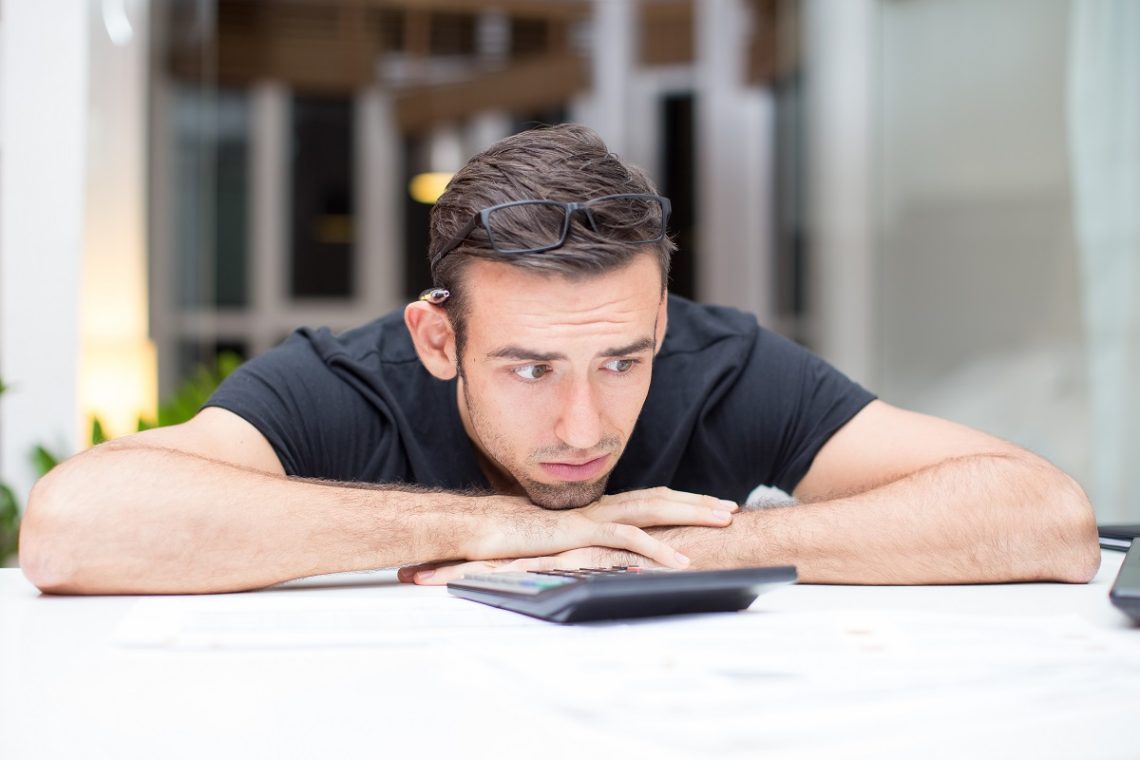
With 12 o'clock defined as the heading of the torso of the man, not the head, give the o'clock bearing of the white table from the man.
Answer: The white table is roughly at 12 o'clock from the man.

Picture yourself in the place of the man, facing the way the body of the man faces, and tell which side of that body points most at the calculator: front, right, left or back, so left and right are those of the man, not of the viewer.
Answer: front

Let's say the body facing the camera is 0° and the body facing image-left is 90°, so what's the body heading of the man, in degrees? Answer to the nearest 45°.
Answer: approximately 0°
